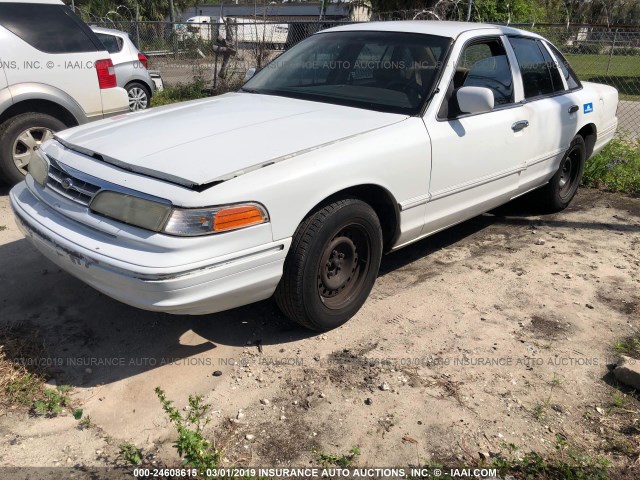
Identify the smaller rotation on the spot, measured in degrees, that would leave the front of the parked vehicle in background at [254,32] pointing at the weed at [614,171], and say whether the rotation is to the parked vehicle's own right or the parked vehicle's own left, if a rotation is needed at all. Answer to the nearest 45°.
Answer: approximately 135° to the parked vehicle's own left

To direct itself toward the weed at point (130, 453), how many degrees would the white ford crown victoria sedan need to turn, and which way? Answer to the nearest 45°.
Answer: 0° — it already faces it

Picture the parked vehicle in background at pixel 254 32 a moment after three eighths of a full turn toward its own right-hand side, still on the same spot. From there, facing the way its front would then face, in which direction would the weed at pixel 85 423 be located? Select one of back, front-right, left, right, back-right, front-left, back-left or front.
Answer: back-right

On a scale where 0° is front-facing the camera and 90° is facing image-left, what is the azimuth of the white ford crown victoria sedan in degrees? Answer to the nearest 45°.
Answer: approximately 45°

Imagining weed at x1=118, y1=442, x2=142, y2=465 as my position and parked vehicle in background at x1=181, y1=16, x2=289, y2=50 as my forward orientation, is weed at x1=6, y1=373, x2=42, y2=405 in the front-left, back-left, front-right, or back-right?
front-left

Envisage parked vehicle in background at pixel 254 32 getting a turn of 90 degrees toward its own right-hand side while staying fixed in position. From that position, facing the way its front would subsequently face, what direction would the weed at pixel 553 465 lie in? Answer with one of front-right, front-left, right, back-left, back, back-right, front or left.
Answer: back

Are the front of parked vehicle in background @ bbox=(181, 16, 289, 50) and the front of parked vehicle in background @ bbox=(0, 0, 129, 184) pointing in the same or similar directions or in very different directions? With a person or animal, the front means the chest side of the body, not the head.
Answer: same or similar directions

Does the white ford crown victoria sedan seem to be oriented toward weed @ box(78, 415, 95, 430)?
yes

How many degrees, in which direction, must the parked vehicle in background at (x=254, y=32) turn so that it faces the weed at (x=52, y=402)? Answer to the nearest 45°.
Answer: approximately 90° to its left

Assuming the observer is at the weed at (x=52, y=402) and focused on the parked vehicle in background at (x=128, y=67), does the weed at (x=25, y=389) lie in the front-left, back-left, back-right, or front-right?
front-left

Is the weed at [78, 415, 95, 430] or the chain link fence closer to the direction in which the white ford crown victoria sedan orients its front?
the weed

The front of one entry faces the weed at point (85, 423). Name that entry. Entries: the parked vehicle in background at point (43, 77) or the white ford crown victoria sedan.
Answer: the white ford crown victoria sedan

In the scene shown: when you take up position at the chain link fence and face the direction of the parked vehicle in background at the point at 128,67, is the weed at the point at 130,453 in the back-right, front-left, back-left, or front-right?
front-left

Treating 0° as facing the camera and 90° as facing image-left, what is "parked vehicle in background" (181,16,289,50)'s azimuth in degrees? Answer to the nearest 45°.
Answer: approximately 90°

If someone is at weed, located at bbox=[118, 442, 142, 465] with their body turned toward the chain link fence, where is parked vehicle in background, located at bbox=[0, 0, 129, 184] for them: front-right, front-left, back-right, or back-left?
front-left

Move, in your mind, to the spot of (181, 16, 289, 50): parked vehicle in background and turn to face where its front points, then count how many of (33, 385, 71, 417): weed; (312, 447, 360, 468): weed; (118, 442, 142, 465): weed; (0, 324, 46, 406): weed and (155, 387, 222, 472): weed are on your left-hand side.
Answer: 5

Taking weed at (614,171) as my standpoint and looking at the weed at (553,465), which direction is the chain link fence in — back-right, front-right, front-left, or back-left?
back-right

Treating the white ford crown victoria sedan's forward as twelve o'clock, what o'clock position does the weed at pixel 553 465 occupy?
The weed is roughly at 9 o'clock from the white ford crown victoria sedan.

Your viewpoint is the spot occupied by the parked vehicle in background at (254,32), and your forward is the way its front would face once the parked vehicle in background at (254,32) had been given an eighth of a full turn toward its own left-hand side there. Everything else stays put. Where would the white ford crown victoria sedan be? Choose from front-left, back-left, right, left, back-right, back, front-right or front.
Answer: front-left
